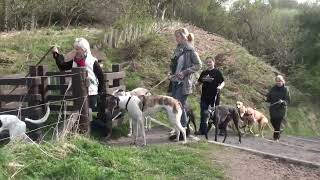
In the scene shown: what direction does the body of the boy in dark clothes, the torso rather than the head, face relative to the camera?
toward the camera

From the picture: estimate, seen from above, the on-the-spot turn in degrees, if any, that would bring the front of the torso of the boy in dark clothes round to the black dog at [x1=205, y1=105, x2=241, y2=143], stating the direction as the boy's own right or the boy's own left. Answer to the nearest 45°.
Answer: approximately 45° to the boy's own right

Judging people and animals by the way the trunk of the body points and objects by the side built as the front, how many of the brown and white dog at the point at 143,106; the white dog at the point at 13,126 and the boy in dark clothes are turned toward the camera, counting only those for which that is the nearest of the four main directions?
1

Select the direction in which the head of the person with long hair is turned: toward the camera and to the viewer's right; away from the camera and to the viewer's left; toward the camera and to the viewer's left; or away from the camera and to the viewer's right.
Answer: toward the camera and to the viewer's left

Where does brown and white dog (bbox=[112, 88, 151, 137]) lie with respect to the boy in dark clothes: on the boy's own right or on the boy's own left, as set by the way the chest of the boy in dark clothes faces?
on the boy's own right

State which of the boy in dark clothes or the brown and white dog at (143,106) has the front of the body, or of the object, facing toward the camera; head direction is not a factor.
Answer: the boy in dark clothes

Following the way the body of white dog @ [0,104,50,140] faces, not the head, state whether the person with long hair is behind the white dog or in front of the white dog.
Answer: behind

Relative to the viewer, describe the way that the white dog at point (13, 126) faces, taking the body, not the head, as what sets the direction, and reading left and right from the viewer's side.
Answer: facing to the left of the viewer
